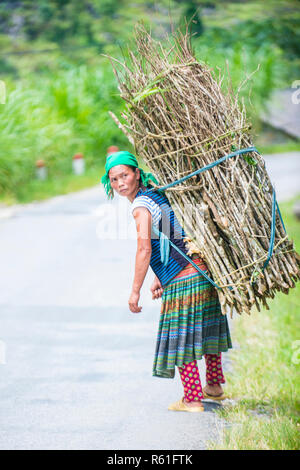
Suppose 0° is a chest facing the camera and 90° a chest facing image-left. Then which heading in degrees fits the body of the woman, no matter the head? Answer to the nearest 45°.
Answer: approximately 90°
